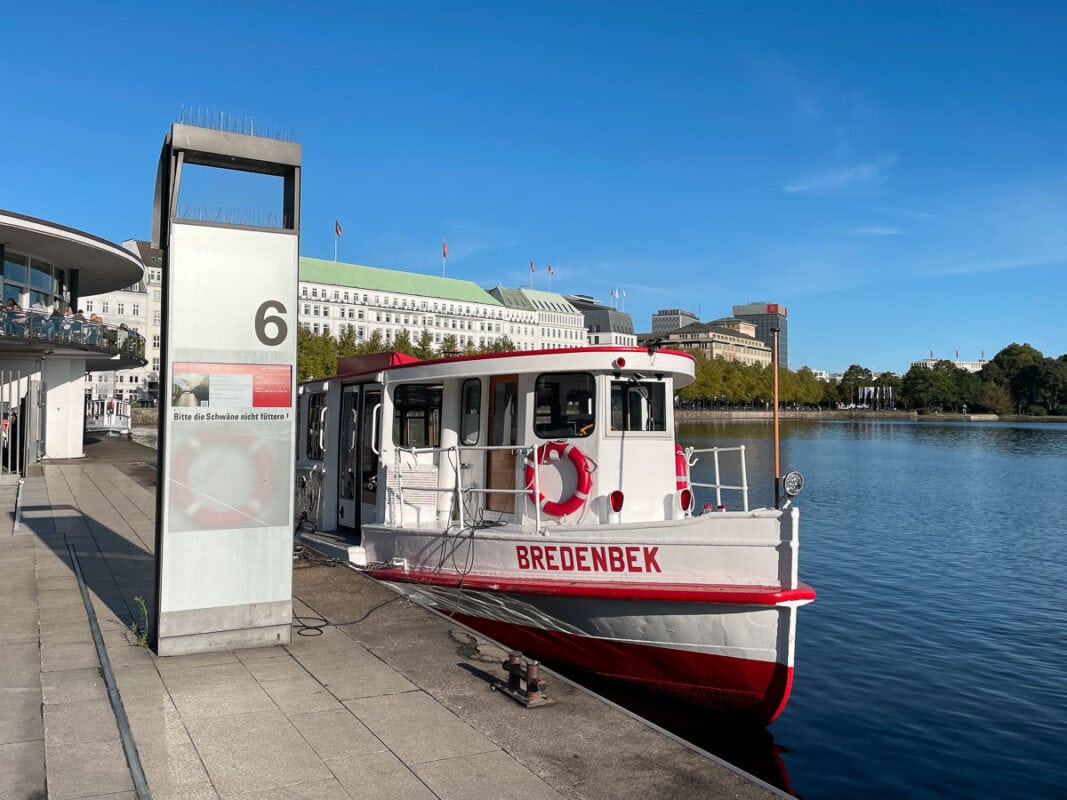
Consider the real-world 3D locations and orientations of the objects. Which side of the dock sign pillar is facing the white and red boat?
left

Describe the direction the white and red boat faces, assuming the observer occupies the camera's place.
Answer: facing the viewer and to the right of the viewer

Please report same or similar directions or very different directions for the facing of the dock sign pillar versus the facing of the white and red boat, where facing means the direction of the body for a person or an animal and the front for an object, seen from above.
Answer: same or similar directions

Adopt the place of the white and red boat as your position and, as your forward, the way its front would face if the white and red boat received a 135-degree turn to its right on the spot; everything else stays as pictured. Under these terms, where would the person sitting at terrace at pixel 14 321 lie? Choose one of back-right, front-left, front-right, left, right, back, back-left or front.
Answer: front-right

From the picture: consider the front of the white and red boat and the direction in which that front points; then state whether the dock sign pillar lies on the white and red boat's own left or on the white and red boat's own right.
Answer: on the white and red boat's own right

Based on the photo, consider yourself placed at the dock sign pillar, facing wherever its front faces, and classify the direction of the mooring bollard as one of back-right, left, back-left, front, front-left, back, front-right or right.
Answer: front-left

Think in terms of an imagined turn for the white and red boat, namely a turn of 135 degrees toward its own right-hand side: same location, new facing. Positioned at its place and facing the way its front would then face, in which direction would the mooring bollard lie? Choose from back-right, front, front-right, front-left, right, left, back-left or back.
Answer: left

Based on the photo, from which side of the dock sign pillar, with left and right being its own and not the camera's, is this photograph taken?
front

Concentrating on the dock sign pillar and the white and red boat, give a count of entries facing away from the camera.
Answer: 0

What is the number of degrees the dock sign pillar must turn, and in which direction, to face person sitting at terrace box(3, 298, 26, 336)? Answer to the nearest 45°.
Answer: approximately 180°
